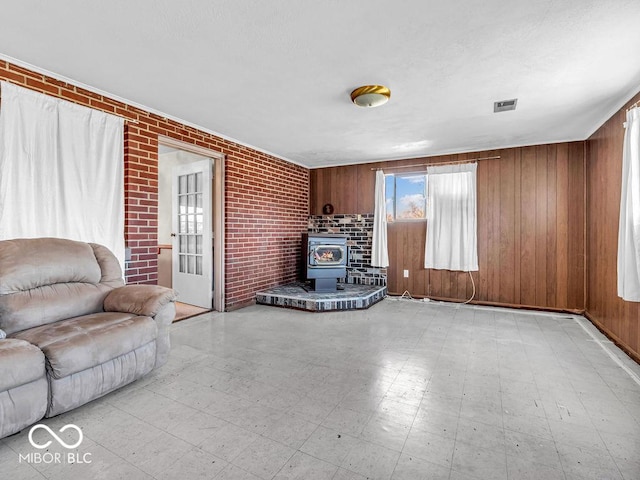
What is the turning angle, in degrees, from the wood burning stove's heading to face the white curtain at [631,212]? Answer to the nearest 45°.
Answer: approximately 45° to its left

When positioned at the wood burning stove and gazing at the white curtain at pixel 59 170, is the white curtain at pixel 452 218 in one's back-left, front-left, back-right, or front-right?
back-left

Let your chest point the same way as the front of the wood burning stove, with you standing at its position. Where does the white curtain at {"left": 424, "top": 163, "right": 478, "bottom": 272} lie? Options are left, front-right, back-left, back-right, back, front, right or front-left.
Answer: left

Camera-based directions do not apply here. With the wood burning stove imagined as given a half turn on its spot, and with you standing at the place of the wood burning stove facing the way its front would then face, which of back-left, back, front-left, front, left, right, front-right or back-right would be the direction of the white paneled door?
left

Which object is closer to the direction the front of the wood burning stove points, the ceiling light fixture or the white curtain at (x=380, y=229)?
the ceiling light fixture

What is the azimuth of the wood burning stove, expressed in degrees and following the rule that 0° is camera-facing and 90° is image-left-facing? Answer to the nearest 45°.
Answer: approximately 0°
